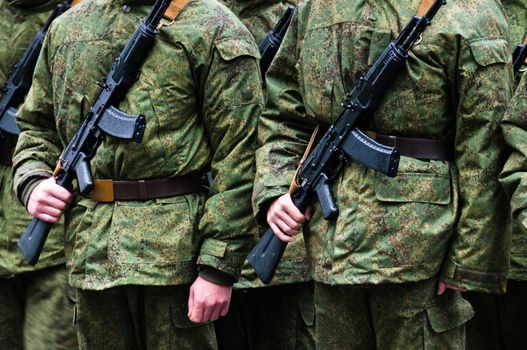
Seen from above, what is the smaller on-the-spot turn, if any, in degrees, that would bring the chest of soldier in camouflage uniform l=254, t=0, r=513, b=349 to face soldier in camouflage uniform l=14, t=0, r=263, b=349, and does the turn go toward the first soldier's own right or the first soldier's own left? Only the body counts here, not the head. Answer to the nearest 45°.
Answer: approximately 45° to the first soldier's own right

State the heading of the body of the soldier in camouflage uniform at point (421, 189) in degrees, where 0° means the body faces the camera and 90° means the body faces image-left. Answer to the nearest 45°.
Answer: approximately 45°

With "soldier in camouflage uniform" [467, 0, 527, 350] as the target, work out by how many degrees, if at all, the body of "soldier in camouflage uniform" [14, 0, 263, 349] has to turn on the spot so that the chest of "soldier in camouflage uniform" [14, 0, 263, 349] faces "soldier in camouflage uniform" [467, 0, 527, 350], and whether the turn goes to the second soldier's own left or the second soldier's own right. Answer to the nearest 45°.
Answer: approximately 135° to the second soldier's own left

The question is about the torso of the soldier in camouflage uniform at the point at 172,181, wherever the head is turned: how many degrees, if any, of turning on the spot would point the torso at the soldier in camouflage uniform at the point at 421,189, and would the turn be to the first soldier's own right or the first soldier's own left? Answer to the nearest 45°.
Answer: approximately 90° to the first soldier's own left

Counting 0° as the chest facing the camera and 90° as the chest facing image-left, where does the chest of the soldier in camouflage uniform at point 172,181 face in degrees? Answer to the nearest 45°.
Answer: approximately 45°
